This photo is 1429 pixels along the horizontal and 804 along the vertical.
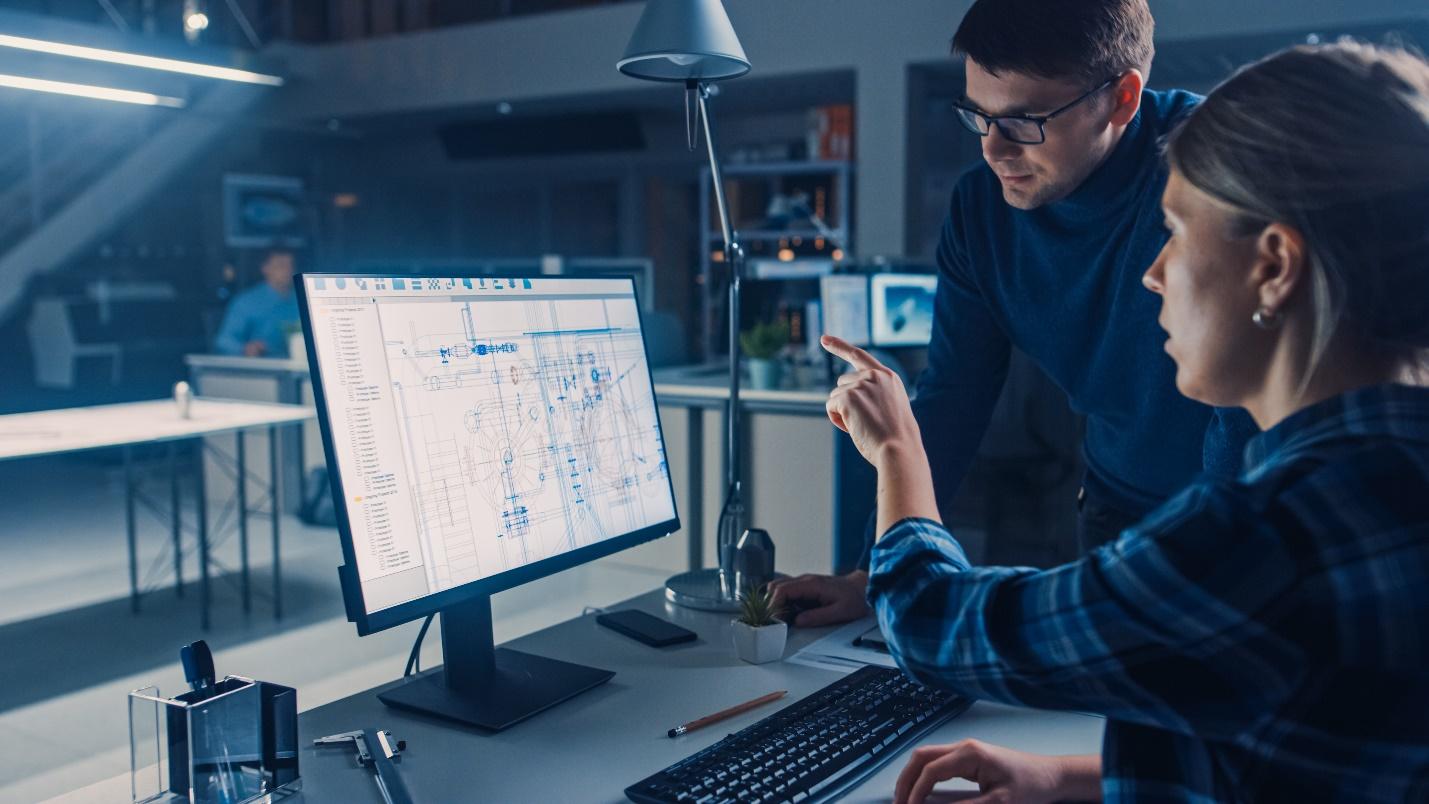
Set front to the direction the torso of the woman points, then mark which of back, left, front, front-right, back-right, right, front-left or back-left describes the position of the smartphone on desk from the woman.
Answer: front

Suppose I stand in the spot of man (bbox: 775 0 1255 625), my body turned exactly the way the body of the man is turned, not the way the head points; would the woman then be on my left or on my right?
on my left

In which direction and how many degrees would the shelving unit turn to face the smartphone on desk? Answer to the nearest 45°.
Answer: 0° — it already faces it

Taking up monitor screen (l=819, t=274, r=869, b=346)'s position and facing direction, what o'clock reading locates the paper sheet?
The paper sheet is roughly at 12 o'clock from the monitor screen.

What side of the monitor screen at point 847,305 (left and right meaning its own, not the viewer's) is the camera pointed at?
front

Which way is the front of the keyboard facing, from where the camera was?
facing the viewer and to the right of the viewer

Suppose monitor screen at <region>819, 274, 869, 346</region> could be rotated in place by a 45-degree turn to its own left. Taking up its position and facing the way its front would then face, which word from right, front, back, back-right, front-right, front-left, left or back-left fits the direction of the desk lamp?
front-right

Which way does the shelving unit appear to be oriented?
toward the camera

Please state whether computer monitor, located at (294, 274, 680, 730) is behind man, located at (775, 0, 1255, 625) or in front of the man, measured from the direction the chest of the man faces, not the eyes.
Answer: in front

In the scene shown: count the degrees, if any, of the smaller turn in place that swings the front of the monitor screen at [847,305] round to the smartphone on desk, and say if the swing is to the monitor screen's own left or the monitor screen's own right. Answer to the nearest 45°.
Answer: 0° — it already faces it

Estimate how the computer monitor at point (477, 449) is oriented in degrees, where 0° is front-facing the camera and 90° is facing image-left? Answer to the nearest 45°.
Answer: approximately 315°

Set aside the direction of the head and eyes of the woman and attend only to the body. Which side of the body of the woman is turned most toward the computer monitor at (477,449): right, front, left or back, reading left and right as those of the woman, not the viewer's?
front

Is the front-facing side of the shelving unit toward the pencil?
yes

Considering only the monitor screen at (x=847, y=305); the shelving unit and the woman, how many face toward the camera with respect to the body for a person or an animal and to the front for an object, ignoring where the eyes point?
2

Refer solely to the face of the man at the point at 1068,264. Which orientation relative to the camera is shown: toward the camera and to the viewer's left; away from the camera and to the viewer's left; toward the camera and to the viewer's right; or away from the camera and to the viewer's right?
toward the camera and to the viewer's left
